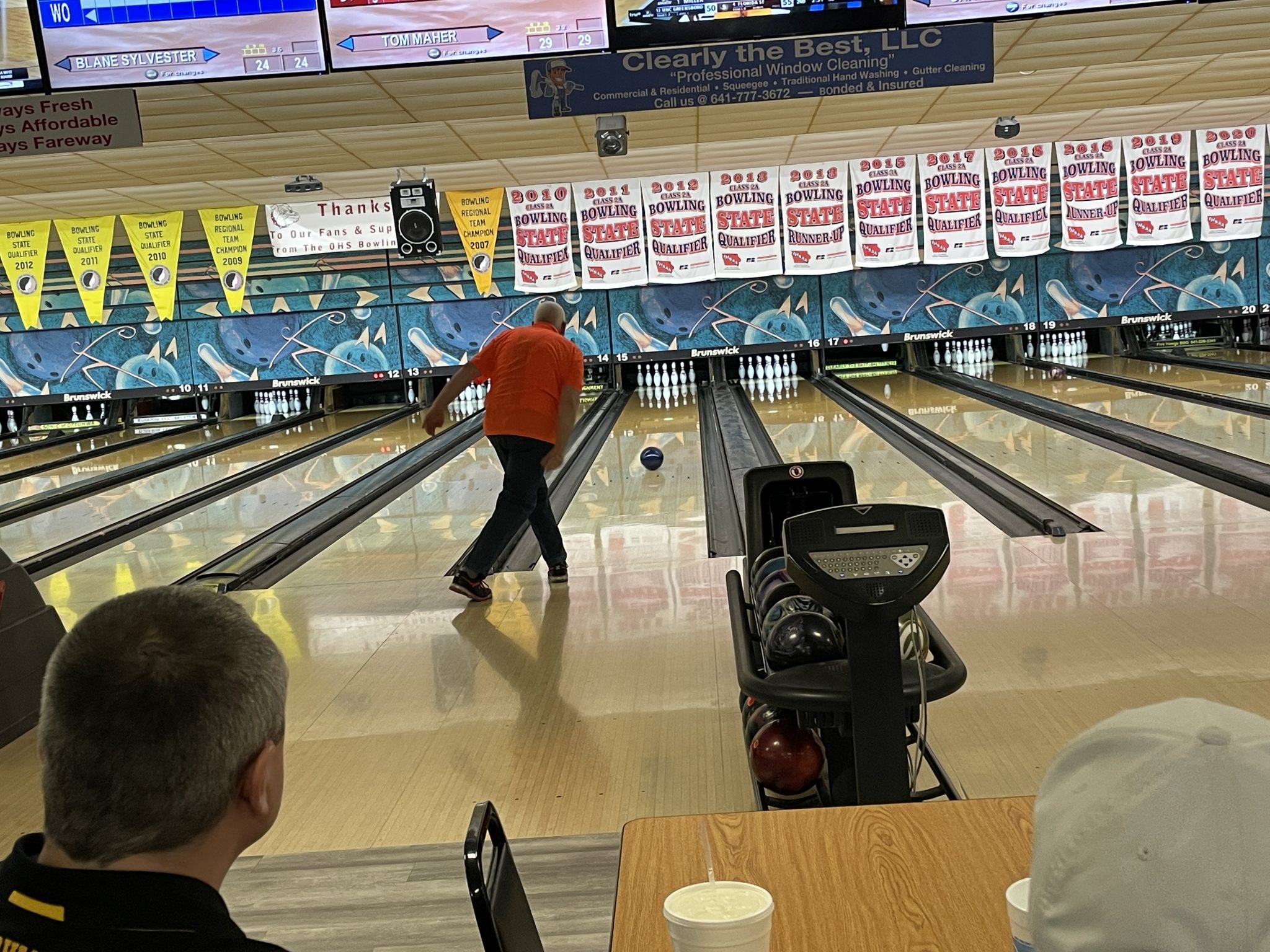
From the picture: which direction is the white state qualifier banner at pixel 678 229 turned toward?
toward the camera

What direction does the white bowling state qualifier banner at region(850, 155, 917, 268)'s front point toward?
toward the camera

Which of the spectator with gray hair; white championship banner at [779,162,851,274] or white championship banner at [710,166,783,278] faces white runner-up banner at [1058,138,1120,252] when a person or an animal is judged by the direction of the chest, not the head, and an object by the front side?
the spectator with gray hair

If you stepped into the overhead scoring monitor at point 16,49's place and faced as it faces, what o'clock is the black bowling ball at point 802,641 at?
The black bowling ball is roughly at 11 o'clock from the overhead scoring monitor.

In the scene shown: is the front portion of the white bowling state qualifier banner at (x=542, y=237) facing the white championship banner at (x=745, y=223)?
no

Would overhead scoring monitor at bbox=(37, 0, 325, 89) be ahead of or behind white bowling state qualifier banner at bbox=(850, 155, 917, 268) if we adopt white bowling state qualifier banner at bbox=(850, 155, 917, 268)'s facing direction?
ahead

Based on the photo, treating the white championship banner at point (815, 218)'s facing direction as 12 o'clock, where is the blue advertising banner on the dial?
The blue advertising banner is roughly at 12 o'clock from the white championship banner.

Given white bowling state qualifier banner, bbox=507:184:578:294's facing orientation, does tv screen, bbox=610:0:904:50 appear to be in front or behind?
in front

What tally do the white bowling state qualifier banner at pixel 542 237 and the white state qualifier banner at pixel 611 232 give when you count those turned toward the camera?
2

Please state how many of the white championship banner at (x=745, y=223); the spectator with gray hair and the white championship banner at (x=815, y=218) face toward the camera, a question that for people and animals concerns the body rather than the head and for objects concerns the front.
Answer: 2

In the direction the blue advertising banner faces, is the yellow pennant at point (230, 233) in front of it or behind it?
behind

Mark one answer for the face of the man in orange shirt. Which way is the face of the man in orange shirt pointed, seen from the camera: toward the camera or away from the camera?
away from the camera

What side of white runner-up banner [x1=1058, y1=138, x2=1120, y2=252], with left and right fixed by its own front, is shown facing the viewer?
front

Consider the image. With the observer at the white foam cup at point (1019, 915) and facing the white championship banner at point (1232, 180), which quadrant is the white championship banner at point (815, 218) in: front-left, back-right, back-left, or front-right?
front-left

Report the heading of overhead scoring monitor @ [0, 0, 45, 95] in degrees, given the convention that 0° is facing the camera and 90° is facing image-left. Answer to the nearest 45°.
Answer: approximately 0°

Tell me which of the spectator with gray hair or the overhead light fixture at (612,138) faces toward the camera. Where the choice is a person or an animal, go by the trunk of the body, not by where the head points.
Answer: the overhead light fixture

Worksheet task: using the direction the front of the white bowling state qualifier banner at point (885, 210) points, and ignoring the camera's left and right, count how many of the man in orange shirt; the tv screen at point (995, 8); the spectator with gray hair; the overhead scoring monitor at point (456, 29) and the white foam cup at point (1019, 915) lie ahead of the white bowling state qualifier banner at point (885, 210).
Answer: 5

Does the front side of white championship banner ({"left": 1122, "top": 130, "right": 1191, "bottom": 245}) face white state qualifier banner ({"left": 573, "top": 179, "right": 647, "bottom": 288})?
no

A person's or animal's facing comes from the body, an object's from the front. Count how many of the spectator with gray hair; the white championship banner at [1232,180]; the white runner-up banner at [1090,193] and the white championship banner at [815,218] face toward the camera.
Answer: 3
